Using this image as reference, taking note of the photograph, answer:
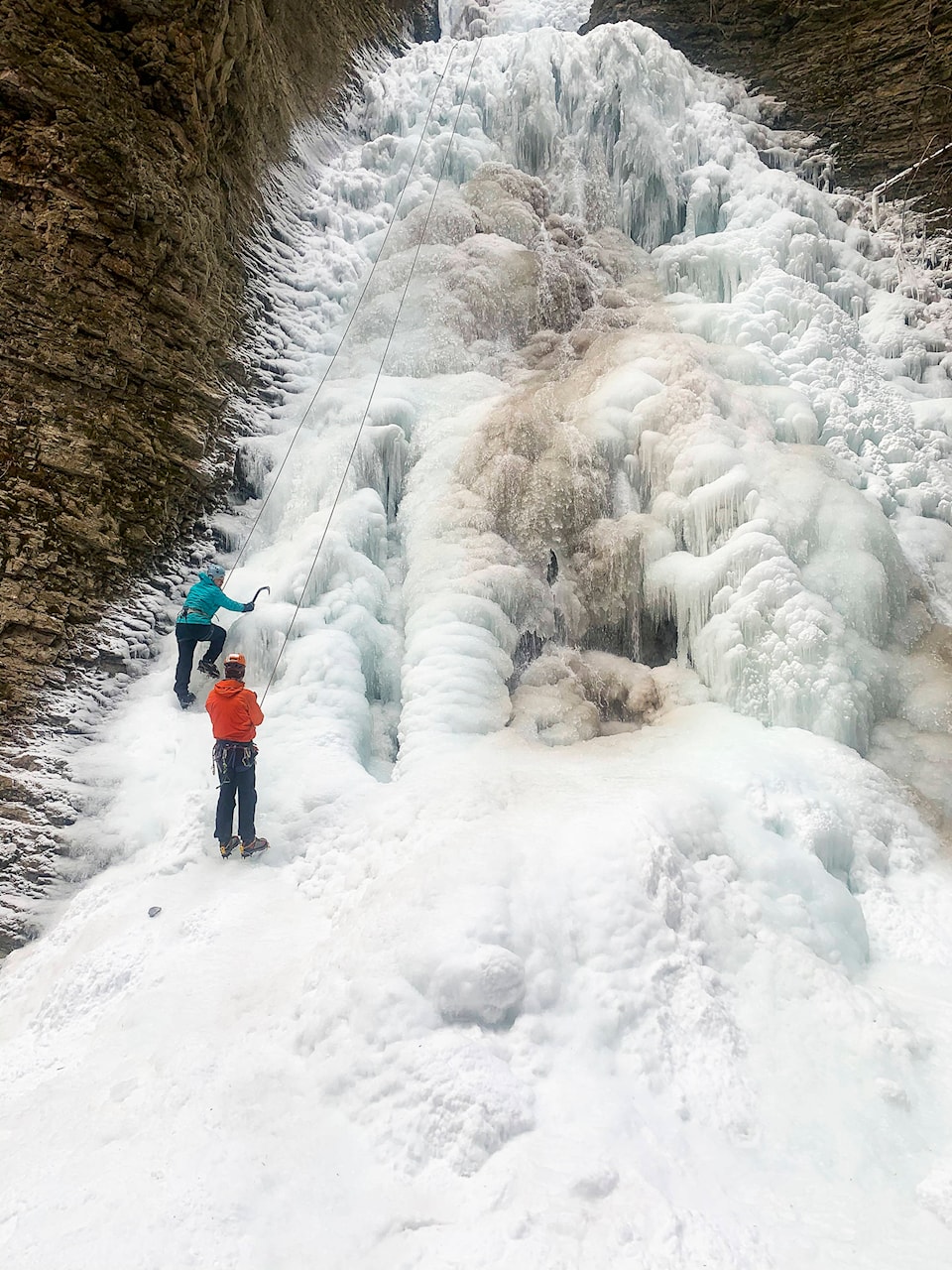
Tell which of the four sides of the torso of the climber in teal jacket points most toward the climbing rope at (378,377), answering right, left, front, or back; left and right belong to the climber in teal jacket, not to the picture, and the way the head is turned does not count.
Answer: front

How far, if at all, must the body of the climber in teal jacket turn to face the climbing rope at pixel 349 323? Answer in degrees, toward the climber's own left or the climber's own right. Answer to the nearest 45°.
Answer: approximately 45° to the climber's own left

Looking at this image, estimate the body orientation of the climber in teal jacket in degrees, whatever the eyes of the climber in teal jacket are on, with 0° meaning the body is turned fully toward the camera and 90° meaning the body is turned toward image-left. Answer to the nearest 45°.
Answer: approximately 225°

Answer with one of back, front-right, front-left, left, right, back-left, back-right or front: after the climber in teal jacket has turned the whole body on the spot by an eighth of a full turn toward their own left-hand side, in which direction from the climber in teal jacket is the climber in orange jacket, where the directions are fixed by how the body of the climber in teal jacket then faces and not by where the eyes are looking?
back
